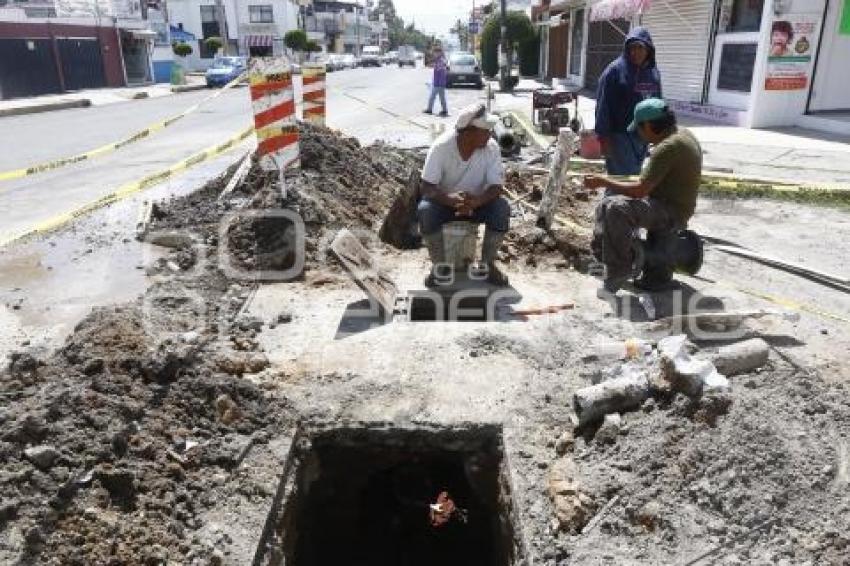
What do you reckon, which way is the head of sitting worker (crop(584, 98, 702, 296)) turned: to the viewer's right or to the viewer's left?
to the viewer's left

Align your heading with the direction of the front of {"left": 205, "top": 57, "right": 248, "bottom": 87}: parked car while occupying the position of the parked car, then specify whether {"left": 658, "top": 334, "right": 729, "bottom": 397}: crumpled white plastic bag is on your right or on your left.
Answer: on your left

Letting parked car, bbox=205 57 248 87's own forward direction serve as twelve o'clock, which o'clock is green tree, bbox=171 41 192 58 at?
The green tree is roughly at 4 o'clock from the parked car.

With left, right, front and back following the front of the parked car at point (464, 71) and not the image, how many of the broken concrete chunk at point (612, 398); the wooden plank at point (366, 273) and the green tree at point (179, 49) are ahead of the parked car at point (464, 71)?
2

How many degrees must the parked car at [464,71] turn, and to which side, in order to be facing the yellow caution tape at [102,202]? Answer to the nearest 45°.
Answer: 0° — it already faces it

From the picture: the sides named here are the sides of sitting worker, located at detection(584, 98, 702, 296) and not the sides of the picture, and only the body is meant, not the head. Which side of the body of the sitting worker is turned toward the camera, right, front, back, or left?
left

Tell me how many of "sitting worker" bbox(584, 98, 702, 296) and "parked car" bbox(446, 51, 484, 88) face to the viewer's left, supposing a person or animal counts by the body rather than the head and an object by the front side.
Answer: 1

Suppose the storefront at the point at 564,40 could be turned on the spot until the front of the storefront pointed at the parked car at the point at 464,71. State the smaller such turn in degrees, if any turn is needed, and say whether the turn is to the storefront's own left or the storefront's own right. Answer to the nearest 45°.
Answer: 0° — it already faces it
